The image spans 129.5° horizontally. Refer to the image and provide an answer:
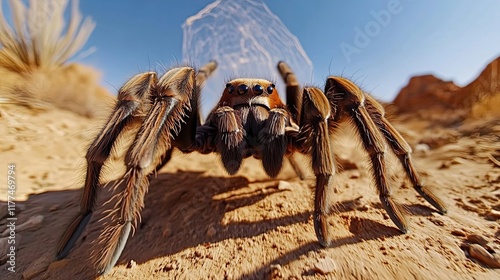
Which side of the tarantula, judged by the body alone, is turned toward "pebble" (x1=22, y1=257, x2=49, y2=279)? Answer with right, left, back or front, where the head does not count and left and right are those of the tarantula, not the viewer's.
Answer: right

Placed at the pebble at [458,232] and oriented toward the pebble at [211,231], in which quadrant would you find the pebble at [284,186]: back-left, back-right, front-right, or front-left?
front-right

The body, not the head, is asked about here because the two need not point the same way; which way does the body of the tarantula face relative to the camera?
toward the camera

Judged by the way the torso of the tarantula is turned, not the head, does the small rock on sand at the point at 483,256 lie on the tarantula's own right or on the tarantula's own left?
on the tarantula's own left

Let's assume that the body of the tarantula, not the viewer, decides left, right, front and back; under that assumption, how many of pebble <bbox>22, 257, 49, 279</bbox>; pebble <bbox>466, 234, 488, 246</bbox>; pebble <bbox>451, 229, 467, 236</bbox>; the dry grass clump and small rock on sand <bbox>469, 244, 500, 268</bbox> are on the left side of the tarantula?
3

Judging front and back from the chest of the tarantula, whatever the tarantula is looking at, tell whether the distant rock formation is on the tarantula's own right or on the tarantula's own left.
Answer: on the tarantula's own left

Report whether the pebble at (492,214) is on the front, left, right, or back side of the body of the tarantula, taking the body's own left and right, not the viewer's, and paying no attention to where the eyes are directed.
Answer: left
